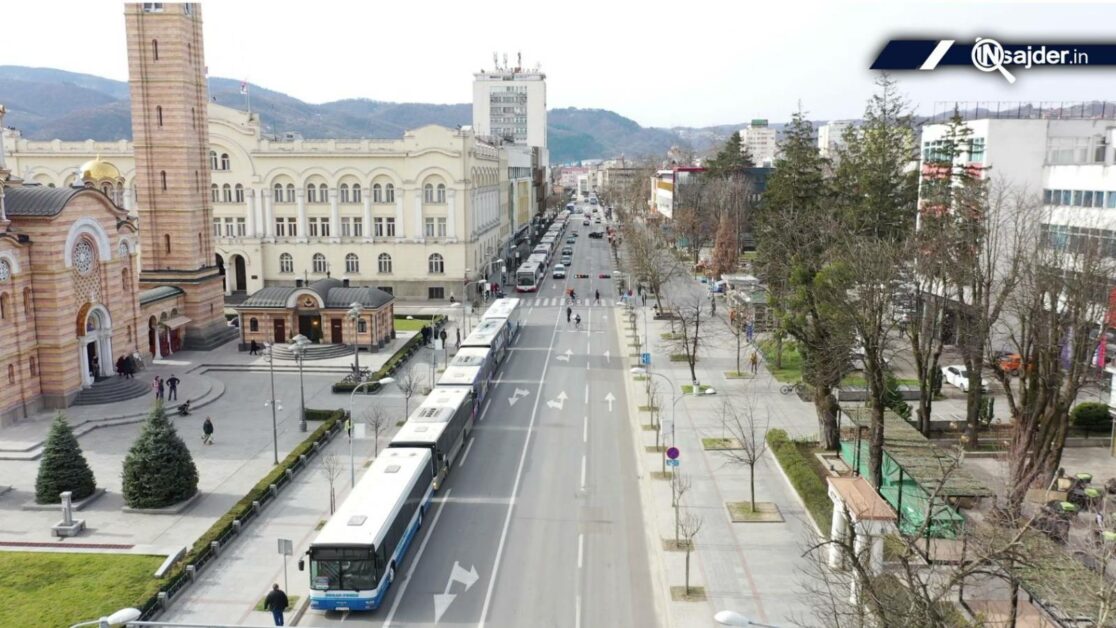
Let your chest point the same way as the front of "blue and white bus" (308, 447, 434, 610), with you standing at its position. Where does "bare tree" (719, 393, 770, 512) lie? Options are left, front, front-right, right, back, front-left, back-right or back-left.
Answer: back-left

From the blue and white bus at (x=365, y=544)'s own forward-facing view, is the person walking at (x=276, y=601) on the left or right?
on its right

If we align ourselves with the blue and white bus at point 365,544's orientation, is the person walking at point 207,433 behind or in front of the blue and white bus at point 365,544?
behind

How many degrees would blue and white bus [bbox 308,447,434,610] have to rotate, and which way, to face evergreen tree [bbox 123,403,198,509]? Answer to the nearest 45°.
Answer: approximately 135° to its right

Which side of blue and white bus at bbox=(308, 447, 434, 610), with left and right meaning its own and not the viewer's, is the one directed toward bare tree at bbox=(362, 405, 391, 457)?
back

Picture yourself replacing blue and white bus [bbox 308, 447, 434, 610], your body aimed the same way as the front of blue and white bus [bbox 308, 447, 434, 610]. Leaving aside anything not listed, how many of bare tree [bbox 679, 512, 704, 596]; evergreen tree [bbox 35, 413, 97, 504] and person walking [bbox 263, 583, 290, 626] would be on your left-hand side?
1

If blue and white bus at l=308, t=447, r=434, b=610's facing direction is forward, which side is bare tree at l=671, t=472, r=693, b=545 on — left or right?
on its left

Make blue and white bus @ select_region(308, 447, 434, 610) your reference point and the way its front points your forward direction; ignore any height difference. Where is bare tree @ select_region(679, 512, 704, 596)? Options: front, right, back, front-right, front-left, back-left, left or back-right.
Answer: left

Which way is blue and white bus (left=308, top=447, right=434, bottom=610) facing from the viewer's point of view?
toward the camera

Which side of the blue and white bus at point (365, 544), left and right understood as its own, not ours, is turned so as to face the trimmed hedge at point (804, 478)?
left

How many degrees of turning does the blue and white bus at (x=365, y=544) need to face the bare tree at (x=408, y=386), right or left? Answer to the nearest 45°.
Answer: approximately 180°

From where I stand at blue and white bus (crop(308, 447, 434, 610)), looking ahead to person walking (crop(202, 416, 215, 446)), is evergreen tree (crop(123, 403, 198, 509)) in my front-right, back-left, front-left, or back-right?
front-left
